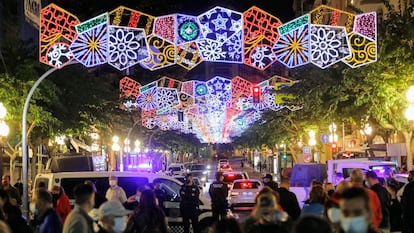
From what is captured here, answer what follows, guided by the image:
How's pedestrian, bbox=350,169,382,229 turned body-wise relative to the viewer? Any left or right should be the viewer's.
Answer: facing away from the viewer

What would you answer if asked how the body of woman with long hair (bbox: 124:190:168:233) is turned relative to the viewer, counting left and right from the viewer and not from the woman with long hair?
facing away from the viewer

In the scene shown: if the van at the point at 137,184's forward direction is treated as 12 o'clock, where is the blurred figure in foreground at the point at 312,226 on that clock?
The blurred figure in foreground is roughly at 3 o'clock from the van.
